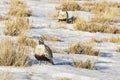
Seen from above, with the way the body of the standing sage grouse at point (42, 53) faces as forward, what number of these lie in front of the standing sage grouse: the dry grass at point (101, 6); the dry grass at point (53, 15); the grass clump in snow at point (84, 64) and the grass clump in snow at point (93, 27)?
0

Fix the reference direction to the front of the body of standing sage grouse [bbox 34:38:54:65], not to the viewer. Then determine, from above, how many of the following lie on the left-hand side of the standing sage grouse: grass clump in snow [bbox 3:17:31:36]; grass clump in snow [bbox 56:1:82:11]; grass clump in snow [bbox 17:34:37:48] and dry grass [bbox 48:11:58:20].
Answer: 0

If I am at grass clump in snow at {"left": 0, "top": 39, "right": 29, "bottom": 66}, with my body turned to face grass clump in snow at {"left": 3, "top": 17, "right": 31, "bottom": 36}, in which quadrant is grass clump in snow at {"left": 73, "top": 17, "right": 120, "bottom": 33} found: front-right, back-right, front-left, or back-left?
front-right

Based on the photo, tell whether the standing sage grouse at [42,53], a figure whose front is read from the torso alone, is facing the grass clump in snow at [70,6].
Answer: no

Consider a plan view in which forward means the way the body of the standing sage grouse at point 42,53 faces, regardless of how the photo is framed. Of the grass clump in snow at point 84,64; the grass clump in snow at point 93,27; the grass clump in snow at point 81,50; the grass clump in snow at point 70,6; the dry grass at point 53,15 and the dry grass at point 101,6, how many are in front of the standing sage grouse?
0

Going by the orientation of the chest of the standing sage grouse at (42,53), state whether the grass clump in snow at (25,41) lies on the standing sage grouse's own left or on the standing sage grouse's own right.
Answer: on the standing sage grouse's own right

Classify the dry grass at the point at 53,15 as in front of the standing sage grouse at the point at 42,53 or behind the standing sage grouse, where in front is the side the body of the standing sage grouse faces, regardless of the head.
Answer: behind

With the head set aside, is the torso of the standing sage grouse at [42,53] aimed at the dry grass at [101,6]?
no

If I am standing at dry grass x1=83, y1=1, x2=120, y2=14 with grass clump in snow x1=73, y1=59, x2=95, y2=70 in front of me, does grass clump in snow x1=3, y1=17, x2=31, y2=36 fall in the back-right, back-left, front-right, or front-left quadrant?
front-right

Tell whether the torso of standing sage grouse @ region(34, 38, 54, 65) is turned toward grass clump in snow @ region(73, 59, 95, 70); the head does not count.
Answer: no

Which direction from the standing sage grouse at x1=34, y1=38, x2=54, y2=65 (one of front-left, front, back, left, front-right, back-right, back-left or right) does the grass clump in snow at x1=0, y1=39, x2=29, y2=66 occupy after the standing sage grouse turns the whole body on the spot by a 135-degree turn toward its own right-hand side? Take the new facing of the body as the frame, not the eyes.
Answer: left

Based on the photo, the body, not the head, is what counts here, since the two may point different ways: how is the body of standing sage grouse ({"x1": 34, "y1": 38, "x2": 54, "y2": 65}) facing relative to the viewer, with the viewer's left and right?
facing the viewer and to the left of the viewer

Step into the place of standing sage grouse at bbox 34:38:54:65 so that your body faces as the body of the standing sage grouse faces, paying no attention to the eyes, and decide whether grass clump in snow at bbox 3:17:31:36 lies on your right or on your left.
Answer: on your right
